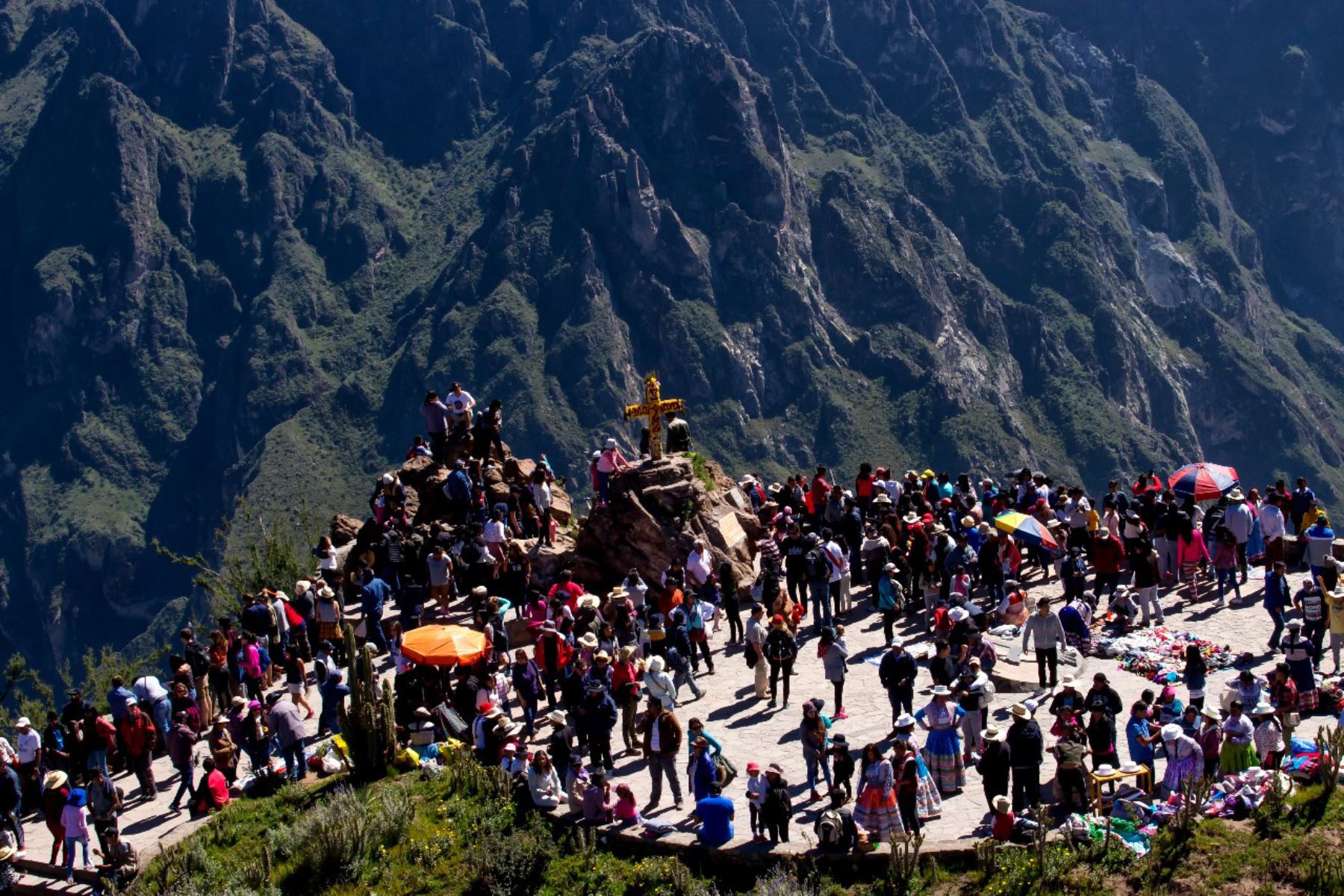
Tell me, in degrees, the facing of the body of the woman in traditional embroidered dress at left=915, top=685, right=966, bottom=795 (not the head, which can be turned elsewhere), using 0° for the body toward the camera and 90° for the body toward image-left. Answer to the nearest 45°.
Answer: approximately 0°

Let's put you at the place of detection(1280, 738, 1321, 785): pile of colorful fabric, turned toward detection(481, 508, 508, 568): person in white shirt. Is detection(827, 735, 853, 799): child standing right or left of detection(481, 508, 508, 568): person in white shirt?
left

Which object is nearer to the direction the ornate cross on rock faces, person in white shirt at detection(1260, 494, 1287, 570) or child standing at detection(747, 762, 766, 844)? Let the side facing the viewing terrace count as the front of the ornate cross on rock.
the child standing

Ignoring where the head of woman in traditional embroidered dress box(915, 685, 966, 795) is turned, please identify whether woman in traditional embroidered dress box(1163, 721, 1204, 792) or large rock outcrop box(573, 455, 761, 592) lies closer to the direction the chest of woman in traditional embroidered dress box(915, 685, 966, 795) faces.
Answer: the woman in traditional embroidered dress

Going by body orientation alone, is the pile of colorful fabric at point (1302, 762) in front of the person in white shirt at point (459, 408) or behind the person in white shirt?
in front

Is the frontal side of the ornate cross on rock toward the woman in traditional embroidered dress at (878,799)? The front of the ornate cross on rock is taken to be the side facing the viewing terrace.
yes
